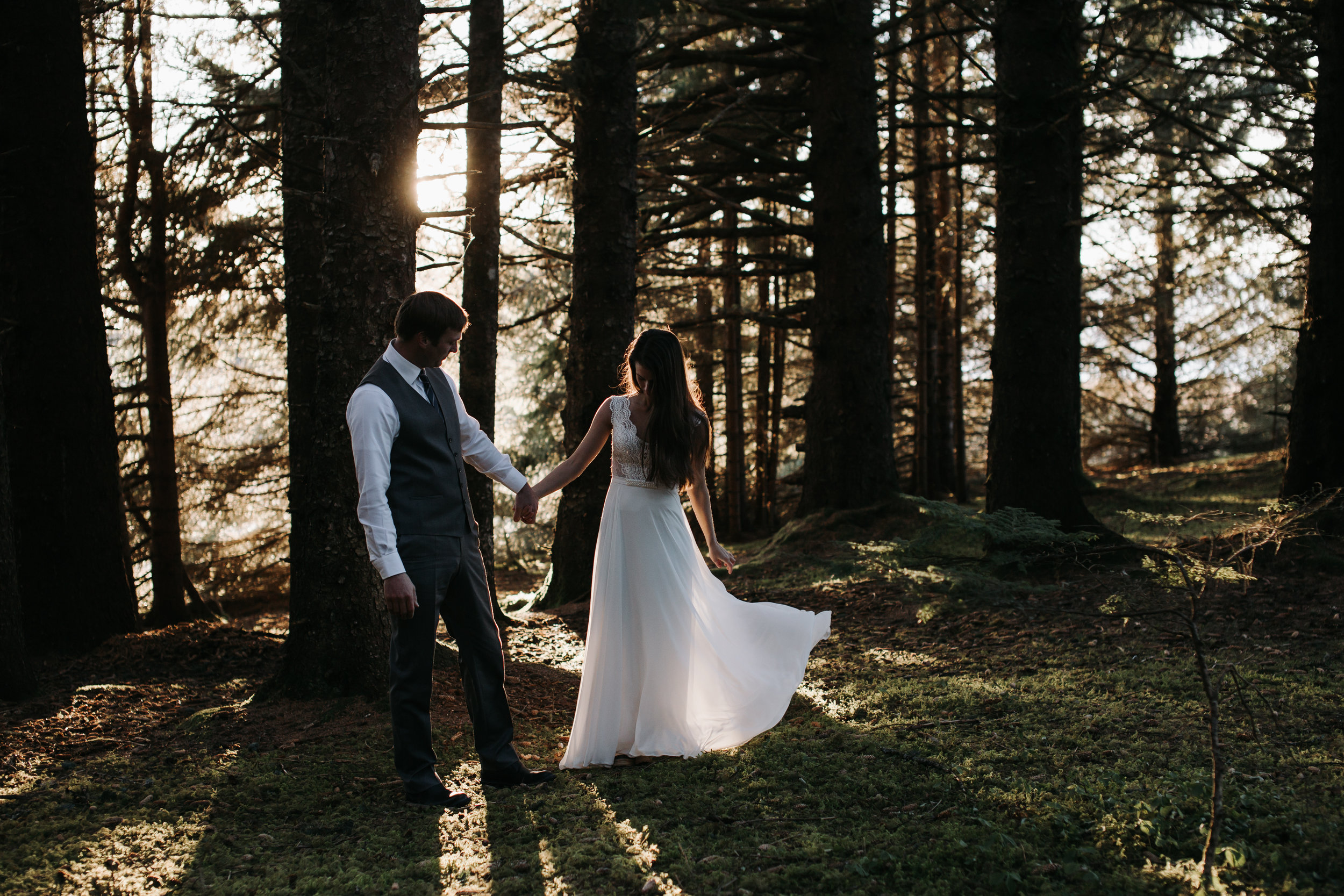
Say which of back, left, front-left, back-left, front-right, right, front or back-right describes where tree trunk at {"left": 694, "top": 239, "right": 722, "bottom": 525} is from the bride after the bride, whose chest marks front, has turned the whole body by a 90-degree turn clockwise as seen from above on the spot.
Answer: right

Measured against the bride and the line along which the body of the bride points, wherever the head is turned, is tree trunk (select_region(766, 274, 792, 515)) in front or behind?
behind

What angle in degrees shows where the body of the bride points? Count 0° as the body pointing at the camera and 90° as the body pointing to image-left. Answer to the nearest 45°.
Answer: approximately 0°

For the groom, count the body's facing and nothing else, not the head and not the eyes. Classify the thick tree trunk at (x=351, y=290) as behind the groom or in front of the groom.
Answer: behind

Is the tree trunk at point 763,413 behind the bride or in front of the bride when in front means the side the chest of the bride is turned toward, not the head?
behind

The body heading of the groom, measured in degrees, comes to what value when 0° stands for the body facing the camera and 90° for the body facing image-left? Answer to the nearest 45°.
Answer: approximately 315°

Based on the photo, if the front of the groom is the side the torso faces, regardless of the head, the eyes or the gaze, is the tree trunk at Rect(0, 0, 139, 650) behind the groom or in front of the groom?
behind

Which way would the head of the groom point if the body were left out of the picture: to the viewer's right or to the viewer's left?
to the viewer's right
